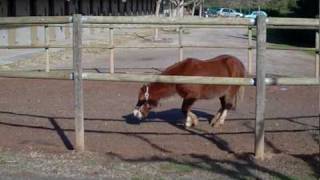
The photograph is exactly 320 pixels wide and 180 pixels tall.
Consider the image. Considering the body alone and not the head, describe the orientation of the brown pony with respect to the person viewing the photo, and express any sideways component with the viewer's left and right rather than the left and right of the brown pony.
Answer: facing to the left of the viewer

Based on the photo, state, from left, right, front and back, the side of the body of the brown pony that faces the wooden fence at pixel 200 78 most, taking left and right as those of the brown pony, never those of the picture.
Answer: left
